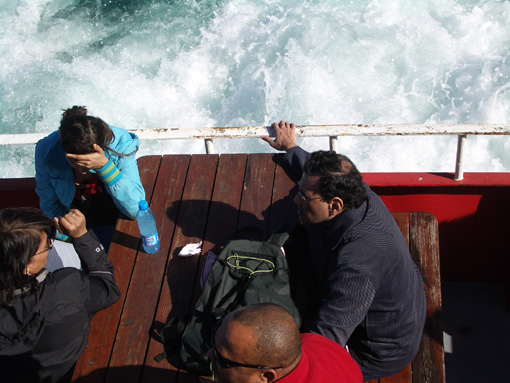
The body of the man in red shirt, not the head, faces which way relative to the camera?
to the viewer's left

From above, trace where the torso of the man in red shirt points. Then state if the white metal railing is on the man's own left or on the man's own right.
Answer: on the man's own right

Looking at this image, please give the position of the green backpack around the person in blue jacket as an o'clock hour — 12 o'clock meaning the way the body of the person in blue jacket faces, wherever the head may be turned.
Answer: The green backpack is roughly at 11 o'clock from the person in blue jacket.

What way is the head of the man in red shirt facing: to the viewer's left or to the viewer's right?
to the viewer's left

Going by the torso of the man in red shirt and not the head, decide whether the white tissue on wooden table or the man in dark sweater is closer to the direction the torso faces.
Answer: the white tissue on wooden table

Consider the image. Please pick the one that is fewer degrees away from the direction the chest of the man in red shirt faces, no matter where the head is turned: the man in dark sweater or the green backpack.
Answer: the green backpack

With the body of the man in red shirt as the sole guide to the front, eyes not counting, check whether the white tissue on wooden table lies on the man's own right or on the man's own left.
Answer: on the man's own right

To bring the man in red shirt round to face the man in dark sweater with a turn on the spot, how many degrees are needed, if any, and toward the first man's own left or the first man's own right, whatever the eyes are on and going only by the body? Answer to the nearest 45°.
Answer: approximately 135° to the first man's own right

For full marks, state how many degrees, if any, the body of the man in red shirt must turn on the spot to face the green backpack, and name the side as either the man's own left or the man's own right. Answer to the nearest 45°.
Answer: approximately 90° to the man's own right

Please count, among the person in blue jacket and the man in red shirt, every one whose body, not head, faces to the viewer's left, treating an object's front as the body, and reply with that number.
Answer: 1

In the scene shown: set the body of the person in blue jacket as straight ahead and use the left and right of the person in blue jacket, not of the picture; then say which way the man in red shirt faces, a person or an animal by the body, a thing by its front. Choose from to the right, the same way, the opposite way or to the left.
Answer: to the right

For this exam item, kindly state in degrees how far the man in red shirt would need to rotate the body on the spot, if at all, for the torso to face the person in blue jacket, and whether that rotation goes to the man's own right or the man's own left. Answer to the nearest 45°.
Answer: approximately 45° to the man's own right
